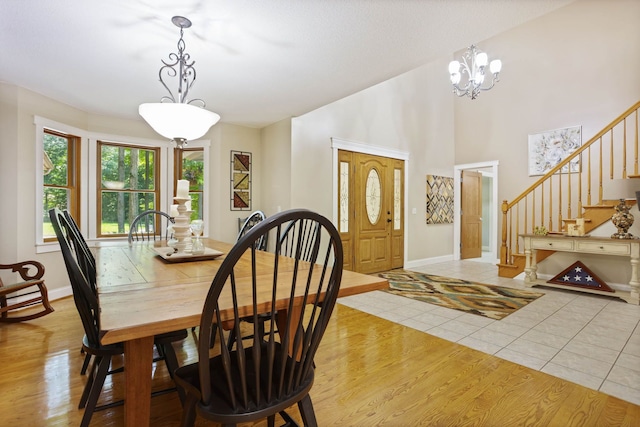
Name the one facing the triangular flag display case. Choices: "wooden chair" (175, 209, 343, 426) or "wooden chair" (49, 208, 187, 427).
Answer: "wooden chair" (49, 208, 187, 427)

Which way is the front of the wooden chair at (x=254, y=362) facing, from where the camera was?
facing away from the viewer and to the left of the viewer

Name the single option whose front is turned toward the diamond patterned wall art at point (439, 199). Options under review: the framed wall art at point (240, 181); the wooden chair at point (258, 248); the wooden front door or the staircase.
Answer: the staircase

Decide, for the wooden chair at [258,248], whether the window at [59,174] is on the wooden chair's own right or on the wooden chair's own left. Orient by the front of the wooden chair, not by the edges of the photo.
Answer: on the wooden chair's own right

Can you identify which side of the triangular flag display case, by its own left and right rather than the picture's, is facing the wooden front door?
right

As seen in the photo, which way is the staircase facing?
to the viewer's left

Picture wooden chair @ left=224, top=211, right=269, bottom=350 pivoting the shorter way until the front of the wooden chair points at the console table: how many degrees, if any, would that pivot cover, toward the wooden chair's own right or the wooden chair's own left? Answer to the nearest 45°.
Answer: approximately 135° to the wooden chair's own left

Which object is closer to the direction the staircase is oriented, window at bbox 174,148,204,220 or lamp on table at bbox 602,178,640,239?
the window

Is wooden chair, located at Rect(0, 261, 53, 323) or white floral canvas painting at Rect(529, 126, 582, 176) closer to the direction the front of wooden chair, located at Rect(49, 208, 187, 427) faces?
the white floral canvas painting

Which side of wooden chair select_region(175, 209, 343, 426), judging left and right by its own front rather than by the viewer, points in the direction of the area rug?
right

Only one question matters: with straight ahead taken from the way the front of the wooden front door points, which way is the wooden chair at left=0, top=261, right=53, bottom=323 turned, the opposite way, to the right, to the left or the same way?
to the left

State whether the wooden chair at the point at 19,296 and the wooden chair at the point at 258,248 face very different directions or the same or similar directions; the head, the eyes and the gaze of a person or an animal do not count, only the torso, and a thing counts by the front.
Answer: very different directions
